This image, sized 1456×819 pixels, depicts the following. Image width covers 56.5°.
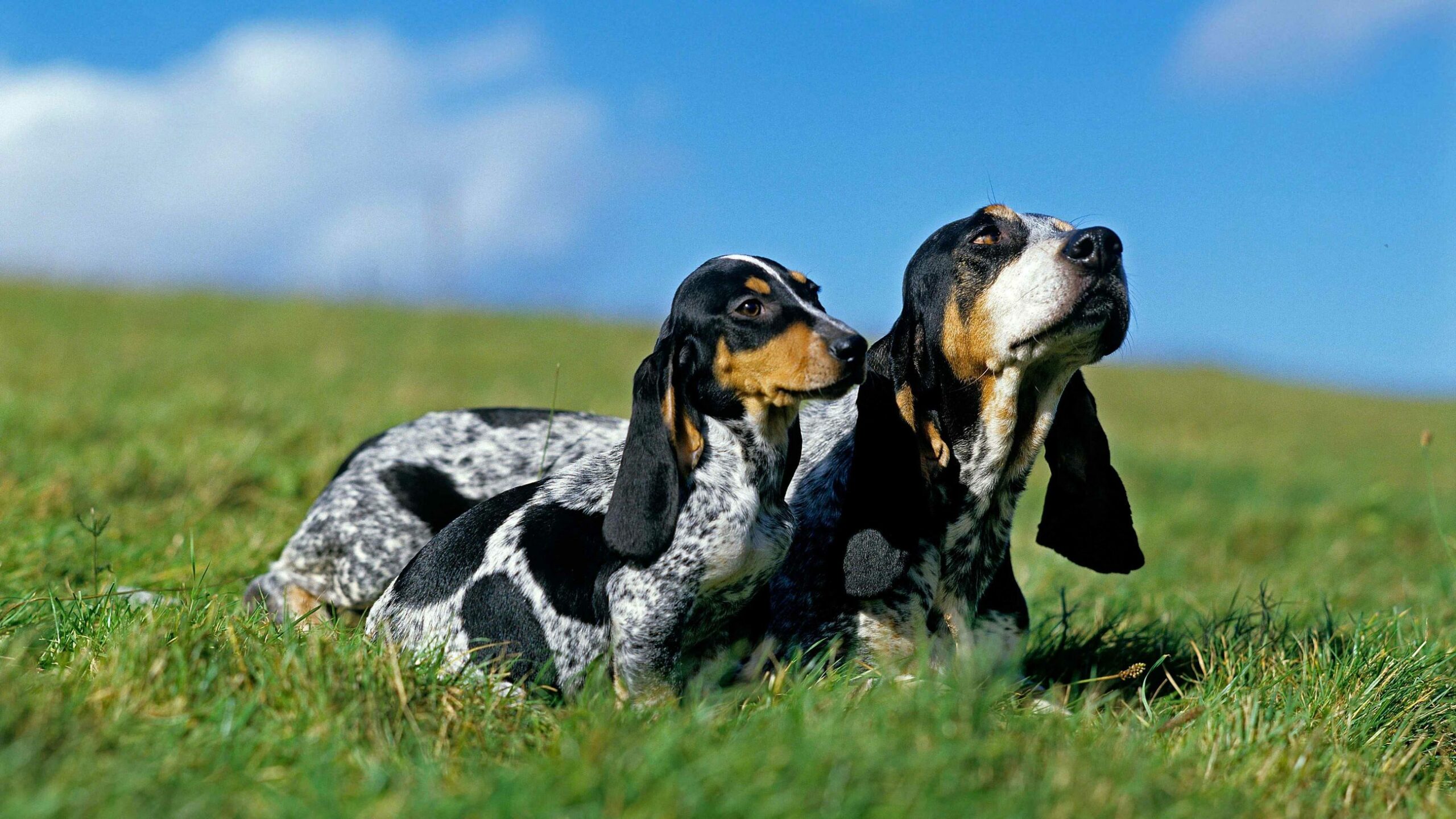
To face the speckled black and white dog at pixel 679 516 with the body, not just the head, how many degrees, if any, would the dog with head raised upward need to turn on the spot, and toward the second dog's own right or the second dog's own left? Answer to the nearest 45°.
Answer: approximately 90° to the second dog's own right

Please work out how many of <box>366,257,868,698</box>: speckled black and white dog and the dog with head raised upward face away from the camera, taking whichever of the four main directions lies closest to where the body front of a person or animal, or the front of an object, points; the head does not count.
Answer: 0

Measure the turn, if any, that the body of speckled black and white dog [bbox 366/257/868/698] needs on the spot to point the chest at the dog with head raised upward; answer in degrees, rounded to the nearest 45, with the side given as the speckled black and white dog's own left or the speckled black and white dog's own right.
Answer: approximately 45° to the speckled black and white dog's own left

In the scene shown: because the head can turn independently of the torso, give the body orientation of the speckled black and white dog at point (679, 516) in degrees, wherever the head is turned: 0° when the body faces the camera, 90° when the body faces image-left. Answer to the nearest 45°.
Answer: approximately 315°

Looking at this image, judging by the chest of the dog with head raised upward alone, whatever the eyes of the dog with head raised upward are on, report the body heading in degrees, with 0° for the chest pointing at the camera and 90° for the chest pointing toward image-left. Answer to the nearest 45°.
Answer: approximately 315°
